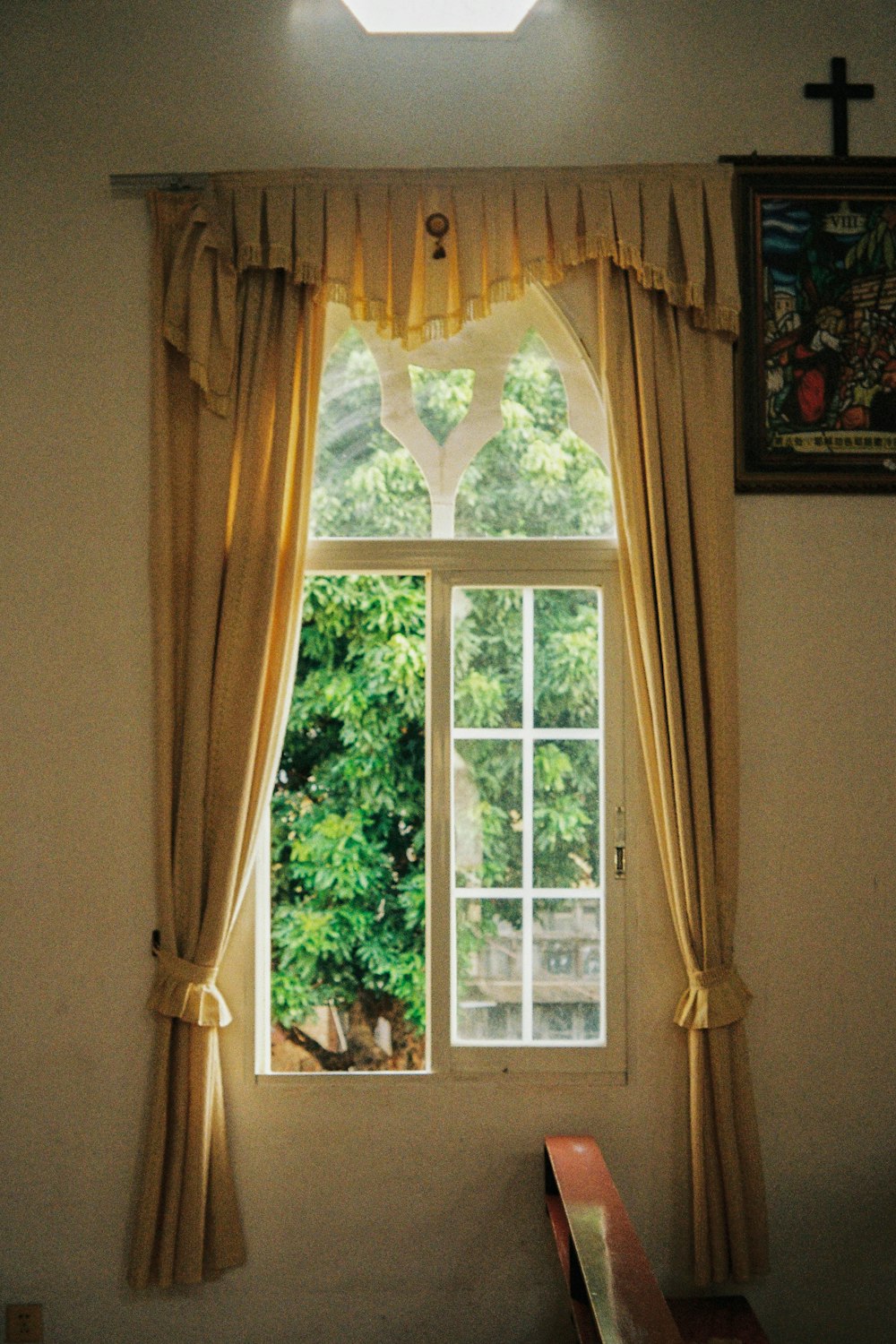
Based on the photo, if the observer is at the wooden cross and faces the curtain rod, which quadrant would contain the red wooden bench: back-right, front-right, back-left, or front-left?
front-left

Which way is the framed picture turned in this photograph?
toward the camera

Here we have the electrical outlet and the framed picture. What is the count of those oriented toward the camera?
2

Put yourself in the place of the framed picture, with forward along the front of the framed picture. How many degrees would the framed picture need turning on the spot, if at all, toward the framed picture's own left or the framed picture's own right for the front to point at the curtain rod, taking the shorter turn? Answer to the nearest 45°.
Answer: approximately 90° to the framed picture's own right

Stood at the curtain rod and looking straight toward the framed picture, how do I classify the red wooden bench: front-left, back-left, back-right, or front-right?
front-right

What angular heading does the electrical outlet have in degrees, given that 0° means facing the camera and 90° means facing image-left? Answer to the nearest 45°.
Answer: approximately 0°
